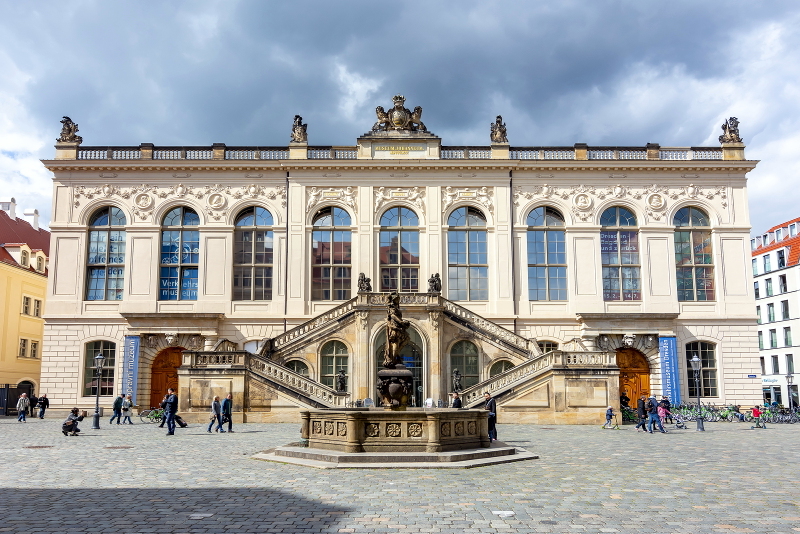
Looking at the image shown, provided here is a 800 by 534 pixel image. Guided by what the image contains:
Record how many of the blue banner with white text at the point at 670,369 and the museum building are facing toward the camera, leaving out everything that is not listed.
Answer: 2

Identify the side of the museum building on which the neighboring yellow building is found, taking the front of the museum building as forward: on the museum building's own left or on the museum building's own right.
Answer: on the museum building's own right

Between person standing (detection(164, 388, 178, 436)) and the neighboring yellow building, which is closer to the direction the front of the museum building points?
the person standing

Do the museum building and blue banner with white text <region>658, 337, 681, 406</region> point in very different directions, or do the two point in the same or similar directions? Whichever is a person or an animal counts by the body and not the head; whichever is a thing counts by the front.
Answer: same or similar directions

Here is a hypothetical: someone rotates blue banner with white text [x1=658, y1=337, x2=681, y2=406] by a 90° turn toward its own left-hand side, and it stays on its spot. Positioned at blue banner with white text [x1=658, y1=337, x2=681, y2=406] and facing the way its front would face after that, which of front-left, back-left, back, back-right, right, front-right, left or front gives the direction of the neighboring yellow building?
back

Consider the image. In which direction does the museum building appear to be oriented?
toward the camera

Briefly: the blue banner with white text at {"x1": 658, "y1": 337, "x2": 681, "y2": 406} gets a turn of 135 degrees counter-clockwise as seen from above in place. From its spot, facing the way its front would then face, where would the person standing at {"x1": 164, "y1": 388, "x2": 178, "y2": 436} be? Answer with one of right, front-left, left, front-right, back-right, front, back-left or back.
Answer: back
